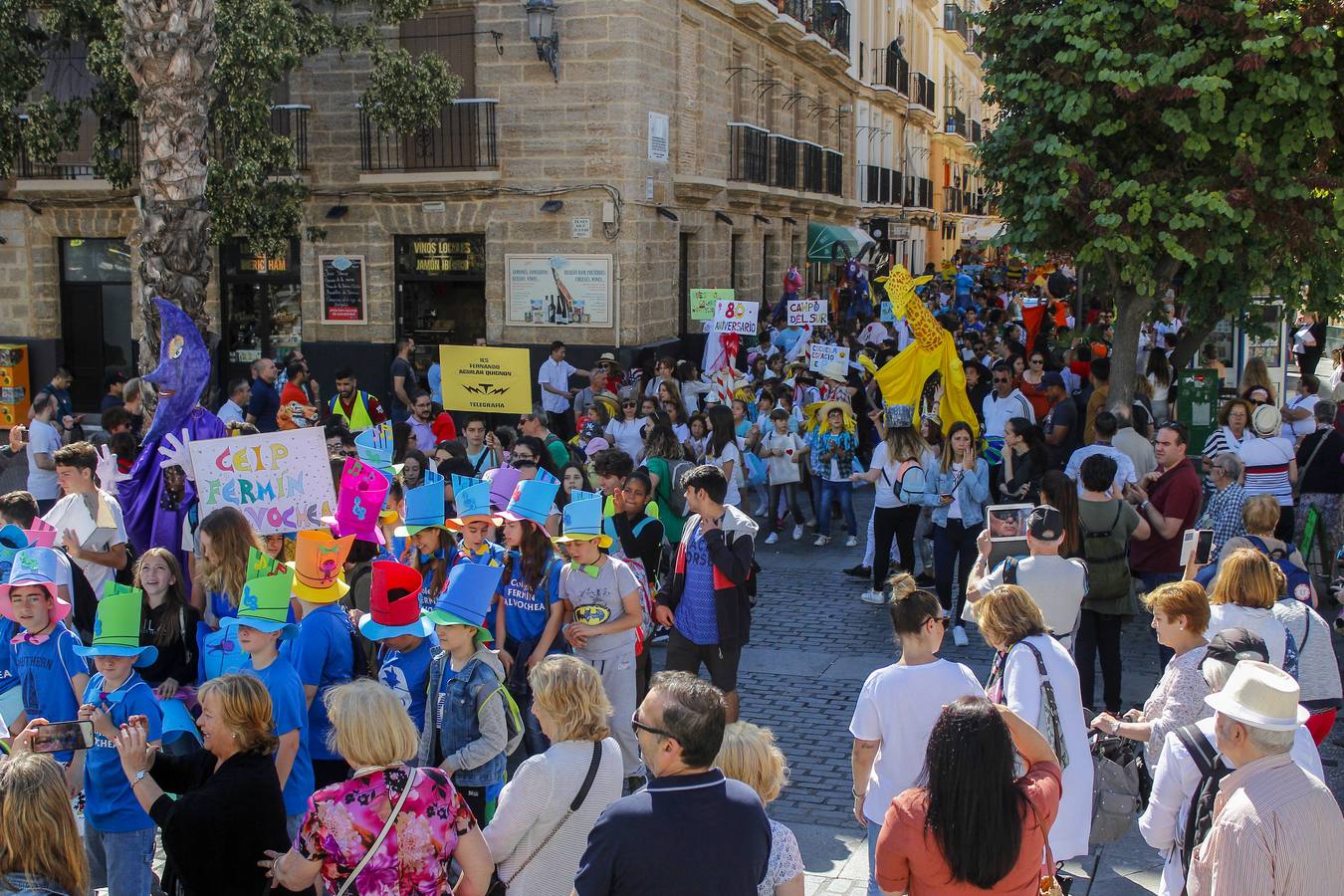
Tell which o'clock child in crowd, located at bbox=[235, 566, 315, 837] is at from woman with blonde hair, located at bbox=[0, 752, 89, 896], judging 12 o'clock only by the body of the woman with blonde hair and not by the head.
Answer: The child in crowd is roughly at 1 o'clock from the woman with blonde hair.

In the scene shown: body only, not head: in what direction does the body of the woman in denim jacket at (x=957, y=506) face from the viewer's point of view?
toward the camera

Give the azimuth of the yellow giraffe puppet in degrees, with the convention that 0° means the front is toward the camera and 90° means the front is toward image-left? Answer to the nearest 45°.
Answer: approximately 45°

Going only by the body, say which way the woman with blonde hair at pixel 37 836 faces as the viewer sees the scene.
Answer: away from the camera

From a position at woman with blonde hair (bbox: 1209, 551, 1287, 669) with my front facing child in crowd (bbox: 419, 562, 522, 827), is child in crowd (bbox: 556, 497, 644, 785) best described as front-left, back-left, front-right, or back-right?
front-right

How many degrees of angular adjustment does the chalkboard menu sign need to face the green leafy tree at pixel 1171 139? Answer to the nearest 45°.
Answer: approximately 45° to its left

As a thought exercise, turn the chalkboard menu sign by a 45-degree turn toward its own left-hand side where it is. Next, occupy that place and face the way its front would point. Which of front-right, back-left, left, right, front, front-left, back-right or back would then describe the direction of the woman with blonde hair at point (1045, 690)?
front-right

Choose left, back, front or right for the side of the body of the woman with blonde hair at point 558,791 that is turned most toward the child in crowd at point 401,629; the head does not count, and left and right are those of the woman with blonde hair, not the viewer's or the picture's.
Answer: front

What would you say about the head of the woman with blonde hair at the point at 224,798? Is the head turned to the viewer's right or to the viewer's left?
to the viewer's left

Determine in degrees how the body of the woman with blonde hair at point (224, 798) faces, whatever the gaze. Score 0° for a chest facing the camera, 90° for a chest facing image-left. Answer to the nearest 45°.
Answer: approximately 90°

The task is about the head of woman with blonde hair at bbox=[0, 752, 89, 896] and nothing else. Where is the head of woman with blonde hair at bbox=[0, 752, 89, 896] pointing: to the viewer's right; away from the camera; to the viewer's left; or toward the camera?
away from the camera

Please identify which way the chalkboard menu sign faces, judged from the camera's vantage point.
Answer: facing the viewer

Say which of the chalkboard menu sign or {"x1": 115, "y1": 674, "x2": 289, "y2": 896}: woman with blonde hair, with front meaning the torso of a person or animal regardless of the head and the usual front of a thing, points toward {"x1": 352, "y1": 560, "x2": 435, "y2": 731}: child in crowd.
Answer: the chalkboard menu sign

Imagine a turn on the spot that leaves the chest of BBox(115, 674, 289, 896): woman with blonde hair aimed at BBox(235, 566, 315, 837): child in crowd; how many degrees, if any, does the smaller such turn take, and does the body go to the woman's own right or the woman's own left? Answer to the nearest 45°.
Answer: approximately 90° to the woman's own right

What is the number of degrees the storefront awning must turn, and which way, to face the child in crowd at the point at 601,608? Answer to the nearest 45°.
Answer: approximately 45° to its right

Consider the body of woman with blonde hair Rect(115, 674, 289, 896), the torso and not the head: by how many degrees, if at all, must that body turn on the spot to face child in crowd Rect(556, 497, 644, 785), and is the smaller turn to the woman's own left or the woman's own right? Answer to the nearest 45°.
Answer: approximately 135° to the woman's own right

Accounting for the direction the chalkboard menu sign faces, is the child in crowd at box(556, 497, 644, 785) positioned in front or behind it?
in front

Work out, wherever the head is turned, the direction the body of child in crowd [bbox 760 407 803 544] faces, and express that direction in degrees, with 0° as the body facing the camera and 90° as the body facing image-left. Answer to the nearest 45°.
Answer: approximately 0°

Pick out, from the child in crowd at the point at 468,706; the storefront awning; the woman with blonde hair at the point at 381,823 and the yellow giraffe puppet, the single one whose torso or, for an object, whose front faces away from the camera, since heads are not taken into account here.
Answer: the woman with blonde hair

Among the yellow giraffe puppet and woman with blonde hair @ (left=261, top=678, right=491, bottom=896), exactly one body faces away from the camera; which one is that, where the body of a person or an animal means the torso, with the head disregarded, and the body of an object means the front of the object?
the woman with blonde hair
